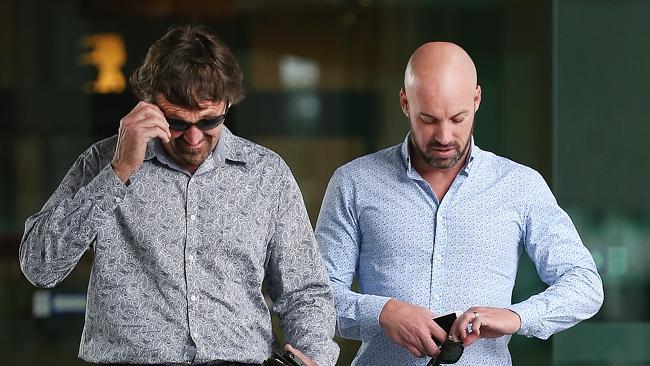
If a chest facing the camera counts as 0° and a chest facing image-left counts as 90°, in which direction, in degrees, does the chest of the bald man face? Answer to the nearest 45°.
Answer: approximately 0°
